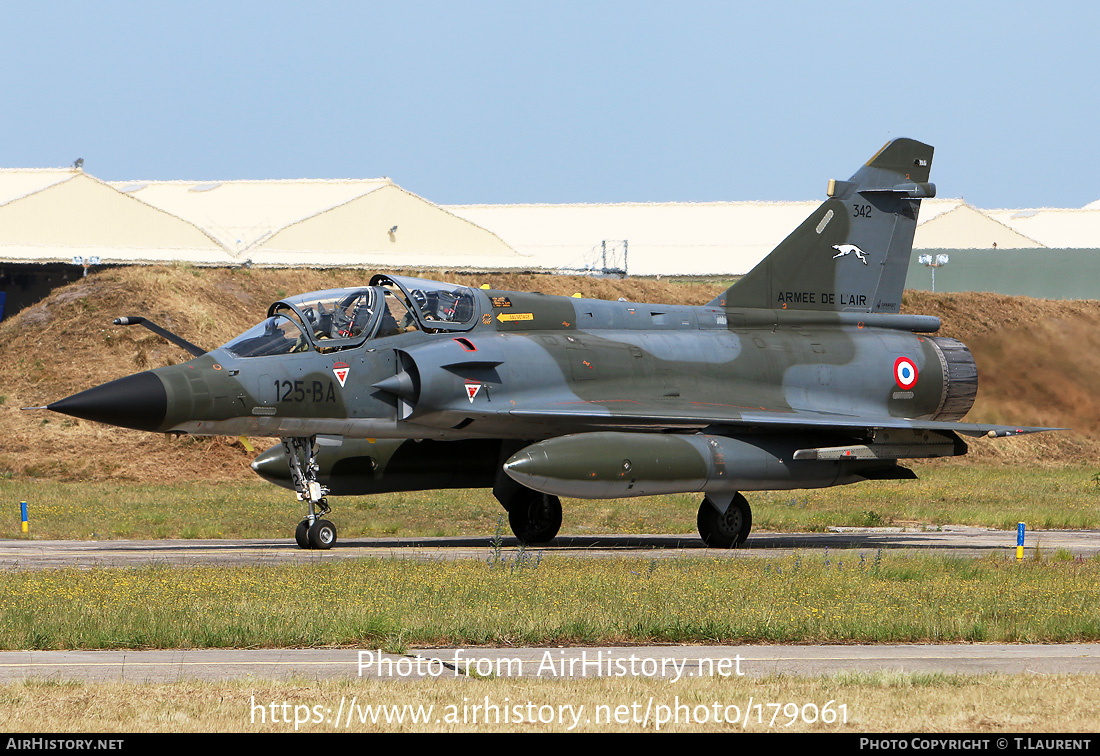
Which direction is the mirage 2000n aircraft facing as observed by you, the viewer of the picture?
facing the viewer and to the left of the viewer
